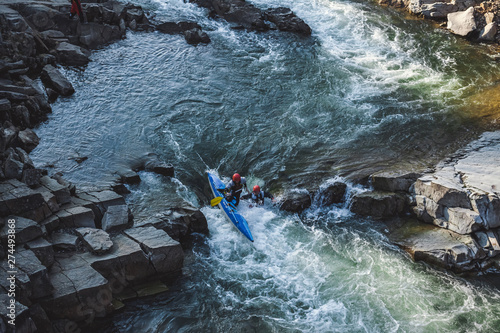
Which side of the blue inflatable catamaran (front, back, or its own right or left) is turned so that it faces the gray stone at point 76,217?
right

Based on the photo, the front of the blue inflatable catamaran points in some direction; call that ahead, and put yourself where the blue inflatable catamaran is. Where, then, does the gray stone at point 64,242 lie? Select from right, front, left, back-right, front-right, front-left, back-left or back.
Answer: right

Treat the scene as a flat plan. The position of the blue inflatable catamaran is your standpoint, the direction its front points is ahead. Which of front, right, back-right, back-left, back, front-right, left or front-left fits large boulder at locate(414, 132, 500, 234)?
front-left

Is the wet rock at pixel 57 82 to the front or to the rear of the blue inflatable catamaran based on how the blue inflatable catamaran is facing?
to the rear

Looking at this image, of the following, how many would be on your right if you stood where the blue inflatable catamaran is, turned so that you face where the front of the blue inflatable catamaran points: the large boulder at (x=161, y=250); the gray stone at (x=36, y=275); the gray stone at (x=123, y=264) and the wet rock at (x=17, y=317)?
4

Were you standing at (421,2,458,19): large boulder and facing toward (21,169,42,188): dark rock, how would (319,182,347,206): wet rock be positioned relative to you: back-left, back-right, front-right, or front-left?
front-left

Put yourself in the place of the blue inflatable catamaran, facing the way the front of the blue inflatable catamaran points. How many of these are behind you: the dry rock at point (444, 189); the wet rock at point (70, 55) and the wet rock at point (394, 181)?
1

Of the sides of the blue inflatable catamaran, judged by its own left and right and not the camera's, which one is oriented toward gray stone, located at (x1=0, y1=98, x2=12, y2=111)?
back

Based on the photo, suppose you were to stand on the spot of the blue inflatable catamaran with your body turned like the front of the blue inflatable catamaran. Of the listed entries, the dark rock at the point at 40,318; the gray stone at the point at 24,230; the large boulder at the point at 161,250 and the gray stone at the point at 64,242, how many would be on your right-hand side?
4

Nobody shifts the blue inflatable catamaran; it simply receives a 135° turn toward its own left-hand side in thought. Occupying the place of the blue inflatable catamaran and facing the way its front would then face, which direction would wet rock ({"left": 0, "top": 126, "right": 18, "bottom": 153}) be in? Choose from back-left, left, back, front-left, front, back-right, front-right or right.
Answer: left

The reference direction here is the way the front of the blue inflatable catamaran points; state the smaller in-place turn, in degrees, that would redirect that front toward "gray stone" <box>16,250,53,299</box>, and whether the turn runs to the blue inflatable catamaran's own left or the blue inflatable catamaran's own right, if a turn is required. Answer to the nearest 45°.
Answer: approximately 90° to the blue inflatable catamaran's own right

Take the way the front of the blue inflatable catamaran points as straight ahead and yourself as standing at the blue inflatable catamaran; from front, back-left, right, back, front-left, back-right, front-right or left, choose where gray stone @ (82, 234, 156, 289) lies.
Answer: right

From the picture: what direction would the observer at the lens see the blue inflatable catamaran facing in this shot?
facing the viewer and to the right of the viewer

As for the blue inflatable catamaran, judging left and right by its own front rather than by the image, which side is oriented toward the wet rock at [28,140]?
back

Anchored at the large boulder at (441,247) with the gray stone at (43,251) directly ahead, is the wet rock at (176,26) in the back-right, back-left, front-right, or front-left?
front-right

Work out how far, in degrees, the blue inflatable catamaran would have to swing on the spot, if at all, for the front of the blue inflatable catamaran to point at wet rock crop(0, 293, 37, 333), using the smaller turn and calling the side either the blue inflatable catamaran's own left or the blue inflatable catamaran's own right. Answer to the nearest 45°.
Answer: approximately 90° to the blue inflatable catamaran's own right
